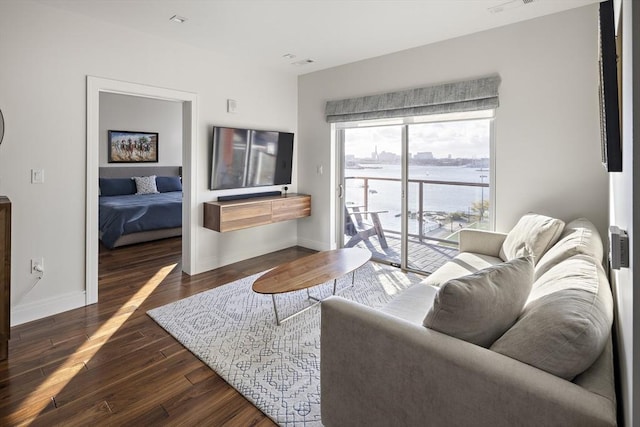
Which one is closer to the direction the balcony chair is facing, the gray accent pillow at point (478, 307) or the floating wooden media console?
the gray accent pillow

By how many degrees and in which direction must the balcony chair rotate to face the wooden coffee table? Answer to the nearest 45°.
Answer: approximately 90° to its right

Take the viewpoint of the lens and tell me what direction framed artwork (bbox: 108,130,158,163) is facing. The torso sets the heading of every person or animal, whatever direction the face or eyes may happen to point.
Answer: facing the viewer and to the right of the viewer

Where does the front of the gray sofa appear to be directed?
to the viewer's left

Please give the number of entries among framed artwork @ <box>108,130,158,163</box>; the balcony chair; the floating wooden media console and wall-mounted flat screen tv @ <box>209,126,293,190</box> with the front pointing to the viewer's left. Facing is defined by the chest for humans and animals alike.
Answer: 0

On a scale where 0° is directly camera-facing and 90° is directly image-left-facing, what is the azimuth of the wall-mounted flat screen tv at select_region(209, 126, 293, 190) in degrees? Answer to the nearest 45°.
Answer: approximately 315°

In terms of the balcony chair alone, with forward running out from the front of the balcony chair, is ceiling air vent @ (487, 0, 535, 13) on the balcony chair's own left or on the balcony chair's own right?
on the balcony chair's own right

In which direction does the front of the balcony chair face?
to the viewer's right

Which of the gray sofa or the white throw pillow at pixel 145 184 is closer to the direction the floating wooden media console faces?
the gray sofa

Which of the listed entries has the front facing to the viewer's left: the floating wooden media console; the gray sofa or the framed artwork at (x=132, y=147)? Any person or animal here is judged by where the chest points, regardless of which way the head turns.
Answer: the gray sofa

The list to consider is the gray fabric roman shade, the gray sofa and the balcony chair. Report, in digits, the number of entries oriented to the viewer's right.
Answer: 1

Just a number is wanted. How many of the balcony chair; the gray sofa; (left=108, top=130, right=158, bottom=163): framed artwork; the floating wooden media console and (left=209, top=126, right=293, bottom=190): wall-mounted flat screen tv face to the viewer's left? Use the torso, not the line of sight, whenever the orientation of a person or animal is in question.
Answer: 1
